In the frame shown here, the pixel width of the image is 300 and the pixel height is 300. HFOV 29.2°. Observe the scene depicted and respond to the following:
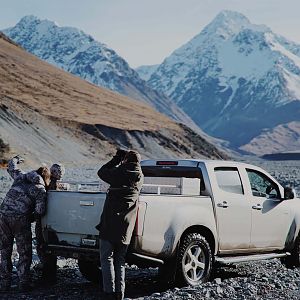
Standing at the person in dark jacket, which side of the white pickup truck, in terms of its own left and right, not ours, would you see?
back

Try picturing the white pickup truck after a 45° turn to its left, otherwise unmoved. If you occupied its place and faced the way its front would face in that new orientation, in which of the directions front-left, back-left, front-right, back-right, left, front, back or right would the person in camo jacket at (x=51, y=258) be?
left

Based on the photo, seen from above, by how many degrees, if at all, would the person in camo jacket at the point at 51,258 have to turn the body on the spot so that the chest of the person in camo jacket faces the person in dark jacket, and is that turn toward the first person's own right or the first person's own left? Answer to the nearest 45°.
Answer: approximately 45° to the first person's own right

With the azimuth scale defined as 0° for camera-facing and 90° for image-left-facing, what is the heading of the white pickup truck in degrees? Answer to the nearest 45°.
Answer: approximately 225°

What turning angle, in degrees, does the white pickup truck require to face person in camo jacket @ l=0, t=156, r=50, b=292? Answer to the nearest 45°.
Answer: approximately 135° to its left
